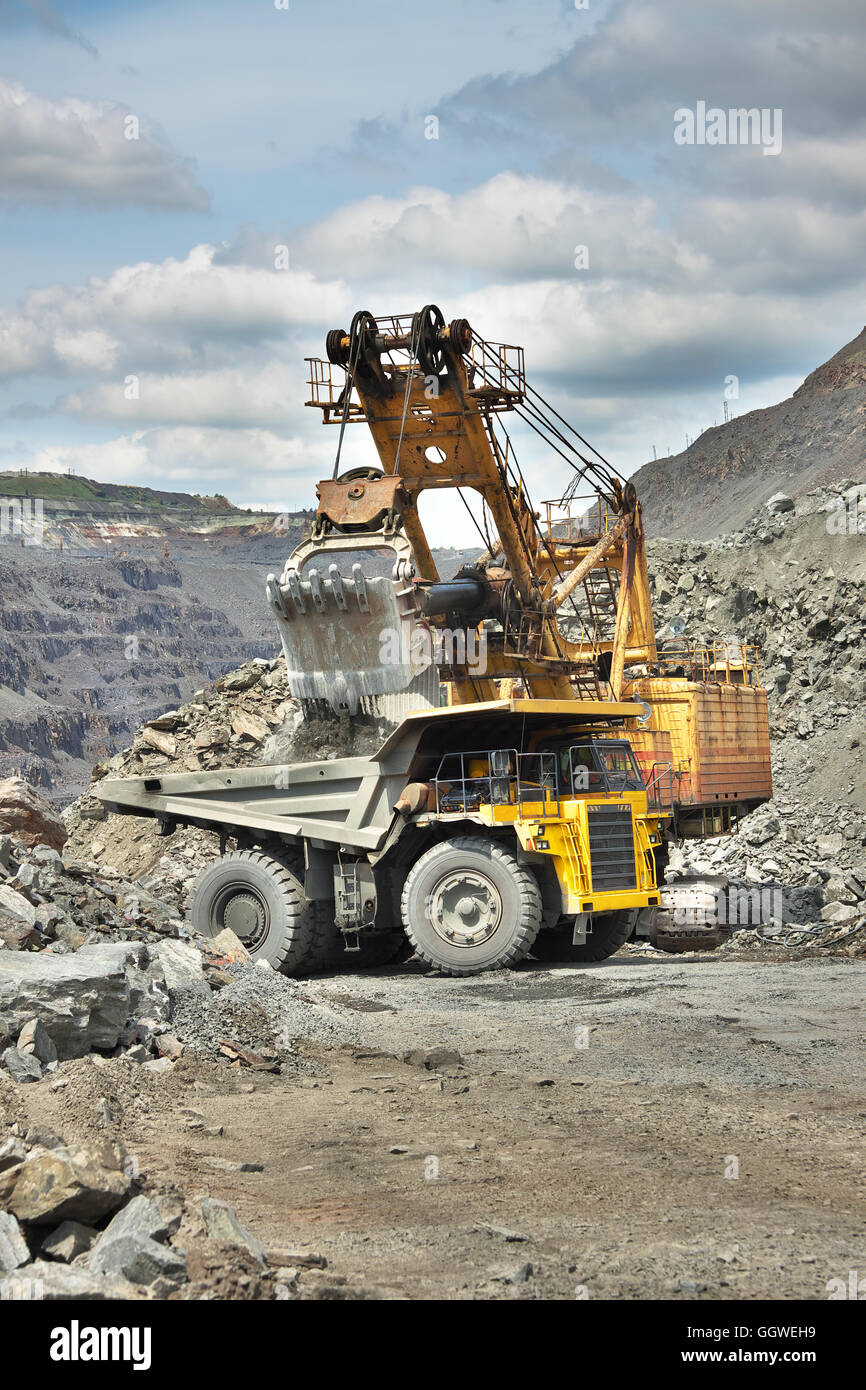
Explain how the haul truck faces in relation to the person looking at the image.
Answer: facing the viewer and to the right of the viewer

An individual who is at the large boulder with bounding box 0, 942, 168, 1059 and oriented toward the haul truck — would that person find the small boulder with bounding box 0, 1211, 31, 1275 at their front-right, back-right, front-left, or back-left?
back-right

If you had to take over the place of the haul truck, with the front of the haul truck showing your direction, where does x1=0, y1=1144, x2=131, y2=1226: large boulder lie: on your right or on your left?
on your right

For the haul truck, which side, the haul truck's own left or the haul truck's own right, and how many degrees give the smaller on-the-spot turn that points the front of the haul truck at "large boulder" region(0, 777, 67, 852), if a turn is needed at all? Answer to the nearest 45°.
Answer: approximately 135° to the haul truck's own right

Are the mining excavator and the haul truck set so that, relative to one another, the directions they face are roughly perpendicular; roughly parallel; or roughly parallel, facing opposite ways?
roughly perpendicular
